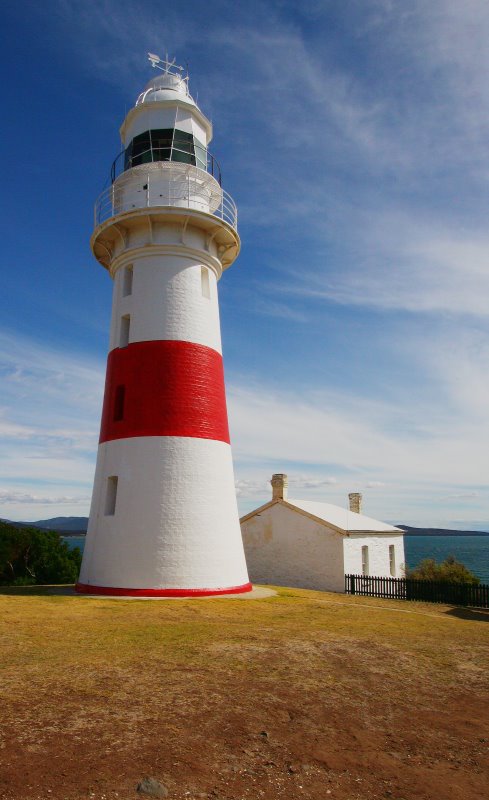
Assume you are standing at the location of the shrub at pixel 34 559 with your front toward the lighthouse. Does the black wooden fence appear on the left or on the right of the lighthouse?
left

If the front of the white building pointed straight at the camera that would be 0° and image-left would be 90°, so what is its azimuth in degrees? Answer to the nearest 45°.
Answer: approximately 315°

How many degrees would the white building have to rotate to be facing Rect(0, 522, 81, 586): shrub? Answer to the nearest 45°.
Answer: approximately 135° to its right

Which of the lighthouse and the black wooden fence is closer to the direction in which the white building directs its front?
the black wooden fence

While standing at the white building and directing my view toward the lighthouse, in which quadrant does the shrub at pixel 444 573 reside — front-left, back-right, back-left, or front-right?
back-left

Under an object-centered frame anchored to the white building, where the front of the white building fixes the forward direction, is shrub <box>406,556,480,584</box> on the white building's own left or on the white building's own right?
on the white building's own left
